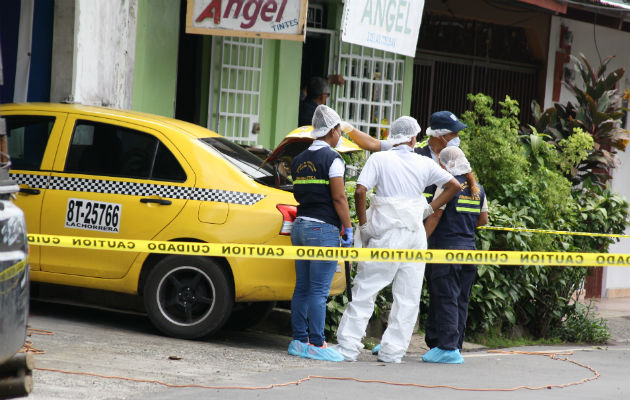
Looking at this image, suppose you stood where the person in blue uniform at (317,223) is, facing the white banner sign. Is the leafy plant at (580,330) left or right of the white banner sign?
right

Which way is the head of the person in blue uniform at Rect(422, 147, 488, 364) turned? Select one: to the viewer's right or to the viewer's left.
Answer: to the viewer's left

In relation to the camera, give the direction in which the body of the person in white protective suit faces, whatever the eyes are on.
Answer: away from the camera

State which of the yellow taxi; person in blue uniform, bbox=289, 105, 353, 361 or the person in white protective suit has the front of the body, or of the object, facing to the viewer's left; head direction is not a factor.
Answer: the yellow taxi

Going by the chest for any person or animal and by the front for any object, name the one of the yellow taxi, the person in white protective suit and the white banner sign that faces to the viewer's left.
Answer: the yellow taxi

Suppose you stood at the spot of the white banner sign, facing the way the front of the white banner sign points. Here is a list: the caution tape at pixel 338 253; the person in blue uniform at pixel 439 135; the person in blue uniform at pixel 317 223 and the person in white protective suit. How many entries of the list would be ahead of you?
4

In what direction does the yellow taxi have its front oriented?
to the viewer's left

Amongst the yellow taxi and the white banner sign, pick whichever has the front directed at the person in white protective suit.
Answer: the white banner sign

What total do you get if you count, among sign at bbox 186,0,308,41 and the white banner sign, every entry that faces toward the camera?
2
